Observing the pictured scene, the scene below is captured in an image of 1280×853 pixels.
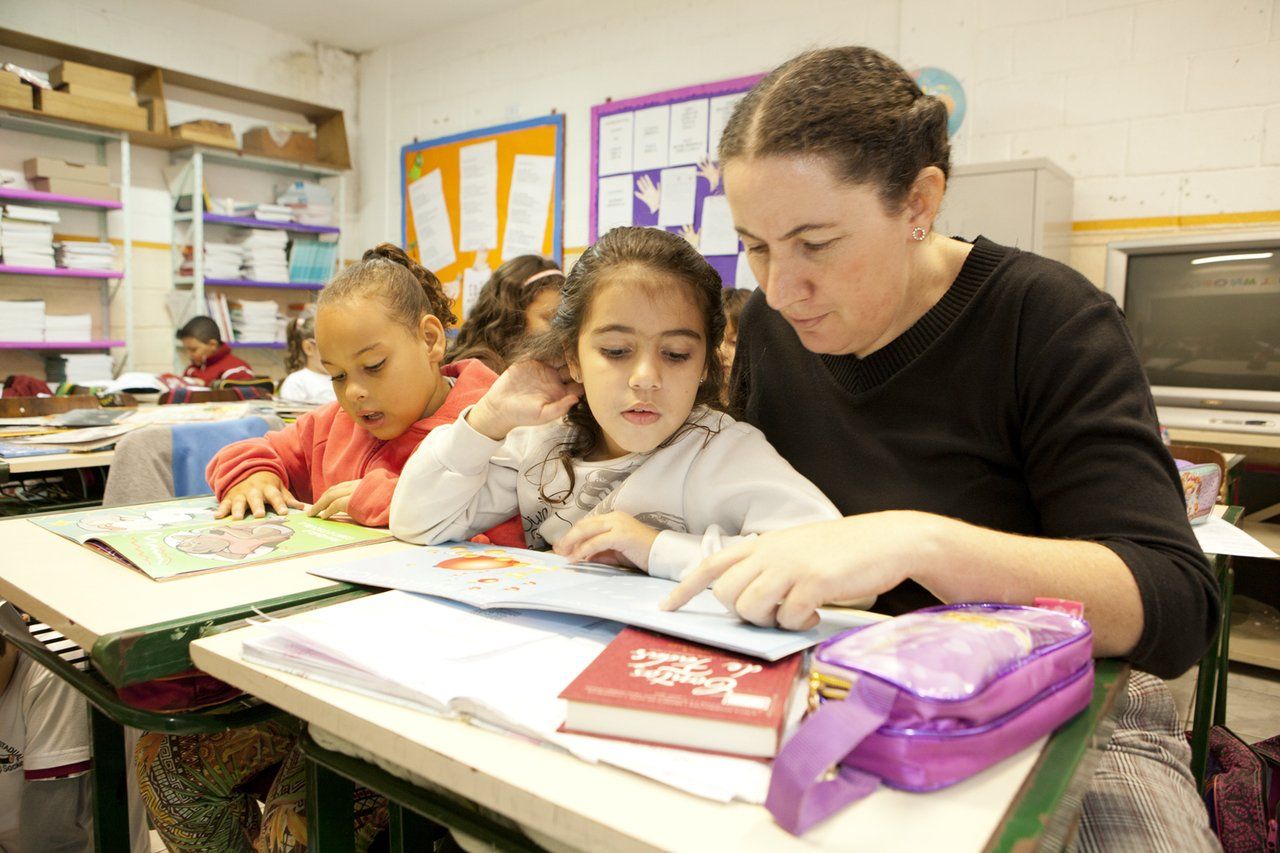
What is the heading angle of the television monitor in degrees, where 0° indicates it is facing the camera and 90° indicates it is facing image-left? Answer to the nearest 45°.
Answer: approximately 45°

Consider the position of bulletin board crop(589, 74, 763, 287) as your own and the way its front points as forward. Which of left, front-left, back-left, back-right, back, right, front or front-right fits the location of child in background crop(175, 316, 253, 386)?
front-right

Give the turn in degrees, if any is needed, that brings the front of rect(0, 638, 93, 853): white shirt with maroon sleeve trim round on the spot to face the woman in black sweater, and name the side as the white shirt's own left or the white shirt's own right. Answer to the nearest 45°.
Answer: approximately 90° to the white shirt's own left

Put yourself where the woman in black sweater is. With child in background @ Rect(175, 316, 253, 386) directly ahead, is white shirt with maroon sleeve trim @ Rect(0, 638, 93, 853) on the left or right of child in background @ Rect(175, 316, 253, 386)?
left

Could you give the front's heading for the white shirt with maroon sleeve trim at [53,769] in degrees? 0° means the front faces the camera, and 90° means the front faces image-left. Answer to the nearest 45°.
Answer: approximately 45°

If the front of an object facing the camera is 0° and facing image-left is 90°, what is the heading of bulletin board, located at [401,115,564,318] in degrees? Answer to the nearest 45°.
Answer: approximately 45°

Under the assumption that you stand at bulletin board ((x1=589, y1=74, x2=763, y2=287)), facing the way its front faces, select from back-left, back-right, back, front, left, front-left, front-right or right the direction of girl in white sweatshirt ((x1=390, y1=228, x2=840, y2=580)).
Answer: front-left

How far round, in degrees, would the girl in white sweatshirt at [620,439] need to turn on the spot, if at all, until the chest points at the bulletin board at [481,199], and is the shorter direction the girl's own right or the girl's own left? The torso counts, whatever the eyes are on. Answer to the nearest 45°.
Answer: approximately 180°

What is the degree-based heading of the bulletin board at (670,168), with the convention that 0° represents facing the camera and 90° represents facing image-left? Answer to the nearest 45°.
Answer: approximately 45°

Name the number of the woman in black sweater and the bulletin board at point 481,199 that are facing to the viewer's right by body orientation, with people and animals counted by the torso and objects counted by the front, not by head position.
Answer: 0
